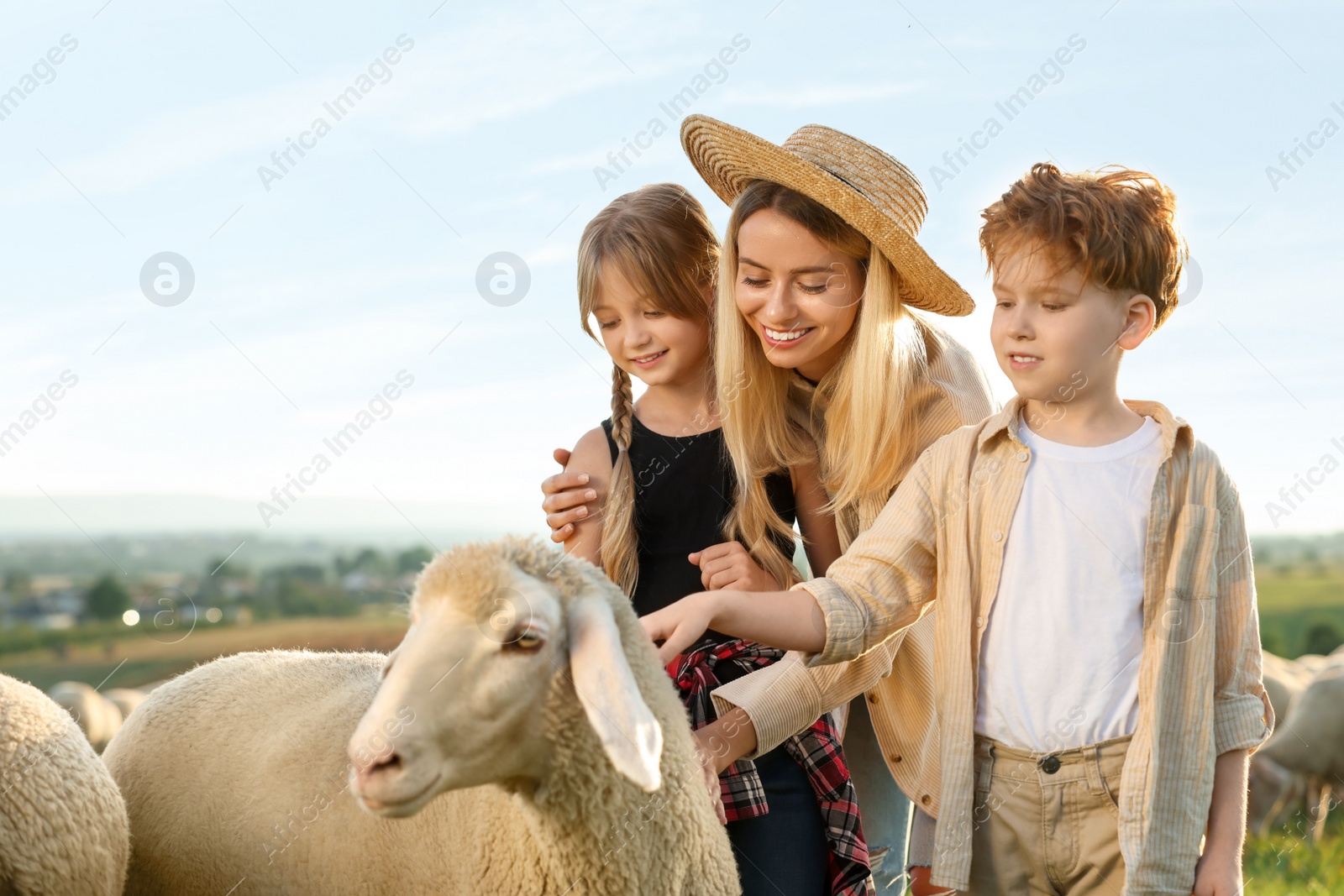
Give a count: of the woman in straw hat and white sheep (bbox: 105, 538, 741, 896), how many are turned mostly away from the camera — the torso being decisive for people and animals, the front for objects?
0

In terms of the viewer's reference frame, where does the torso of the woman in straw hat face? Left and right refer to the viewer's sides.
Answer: facing the viewer and to the left of the viewer

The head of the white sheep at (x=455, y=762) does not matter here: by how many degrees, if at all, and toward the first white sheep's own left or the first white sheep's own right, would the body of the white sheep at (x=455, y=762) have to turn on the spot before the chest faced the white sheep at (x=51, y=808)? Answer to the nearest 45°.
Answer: approximately 180°

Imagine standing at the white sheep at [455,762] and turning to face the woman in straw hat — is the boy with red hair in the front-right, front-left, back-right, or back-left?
front-right

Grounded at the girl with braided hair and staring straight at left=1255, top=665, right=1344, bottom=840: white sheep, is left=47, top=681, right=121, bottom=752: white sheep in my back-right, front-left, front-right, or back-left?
front-left

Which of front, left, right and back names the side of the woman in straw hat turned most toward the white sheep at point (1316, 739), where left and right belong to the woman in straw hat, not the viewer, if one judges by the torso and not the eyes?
back

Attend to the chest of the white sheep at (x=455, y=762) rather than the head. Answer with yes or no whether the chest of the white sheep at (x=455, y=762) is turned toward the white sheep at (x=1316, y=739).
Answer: no

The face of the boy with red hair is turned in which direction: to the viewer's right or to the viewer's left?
to the viewer's left

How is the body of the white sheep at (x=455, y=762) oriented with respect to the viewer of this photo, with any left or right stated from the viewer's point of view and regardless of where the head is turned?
facing the viewer and to the right of the viewer
